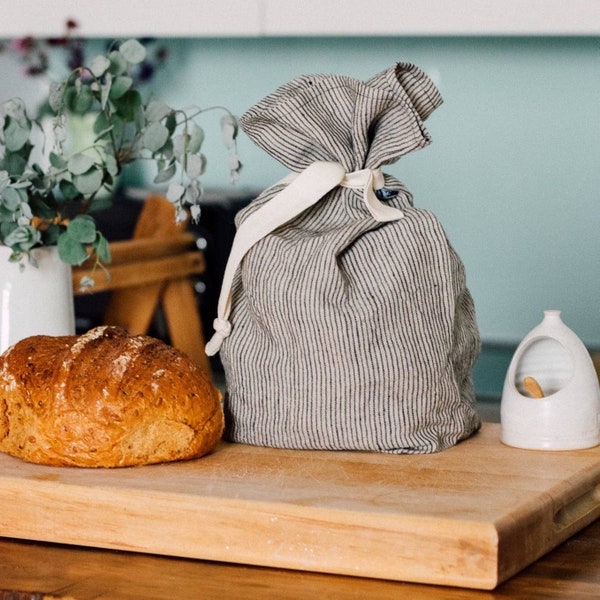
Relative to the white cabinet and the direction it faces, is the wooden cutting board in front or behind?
in front

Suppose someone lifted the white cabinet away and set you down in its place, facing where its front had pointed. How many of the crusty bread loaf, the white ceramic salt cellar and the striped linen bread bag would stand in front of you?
3

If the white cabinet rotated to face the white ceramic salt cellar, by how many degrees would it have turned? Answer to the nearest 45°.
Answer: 0° — it already faces it

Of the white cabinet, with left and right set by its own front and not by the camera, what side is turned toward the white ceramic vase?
front

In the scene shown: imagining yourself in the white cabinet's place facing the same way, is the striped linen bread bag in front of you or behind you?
in front

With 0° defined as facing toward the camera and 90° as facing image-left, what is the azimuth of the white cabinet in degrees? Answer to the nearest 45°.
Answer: approximately 0°
